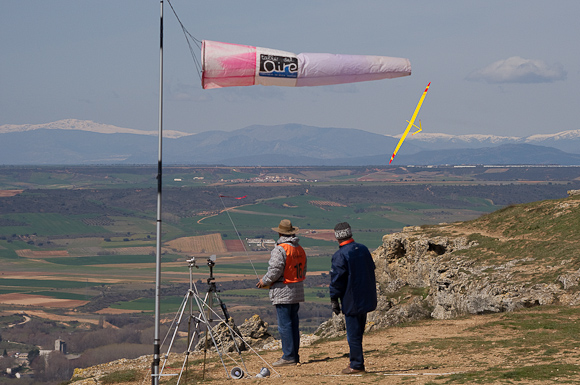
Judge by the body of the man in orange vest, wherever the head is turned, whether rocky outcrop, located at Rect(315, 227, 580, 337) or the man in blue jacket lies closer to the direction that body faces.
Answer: the rocky outcrop

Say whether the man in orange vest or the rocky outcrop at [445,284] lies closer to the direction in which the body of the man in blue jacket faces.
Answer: the man in orange vest

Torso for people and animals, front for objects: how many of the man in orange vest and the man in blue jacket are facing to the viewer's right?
0

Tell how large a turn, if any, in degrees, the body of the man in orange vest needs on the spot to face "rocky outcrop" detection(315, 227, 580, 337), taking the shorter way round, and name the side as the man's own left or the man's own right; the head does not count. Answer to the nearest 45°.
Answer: approximately 90° to the man's own right

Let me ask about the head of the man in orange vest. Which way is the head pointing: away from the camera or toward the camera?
away from the camera

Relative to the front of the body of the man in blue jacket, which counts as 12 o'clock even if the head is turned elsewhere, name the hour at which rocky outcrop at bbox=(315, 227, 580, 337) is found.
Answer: The rocky outcrop is roughly at 2 o'clock from the man in blue jacket.

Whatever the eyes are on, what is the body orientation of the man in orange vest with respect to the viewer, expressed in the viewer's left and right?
facing away from the viewer and to the left of the viewer

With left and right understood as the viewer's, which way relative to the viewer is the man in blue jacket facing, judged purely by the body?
facing away from the viewer and to the left of the viewer
